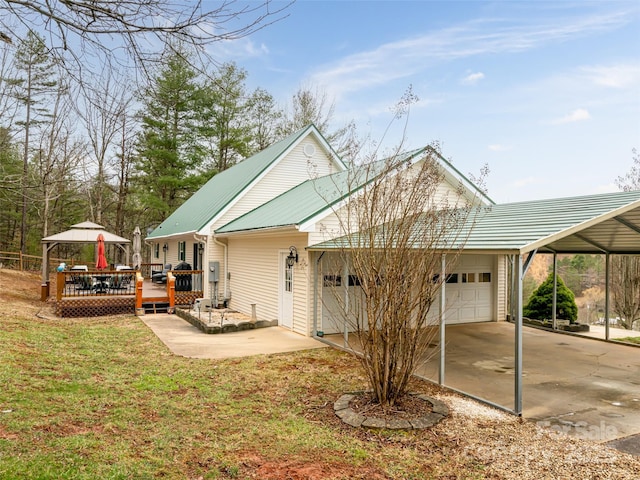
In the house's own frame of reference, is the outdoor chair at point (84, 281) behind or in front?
behind

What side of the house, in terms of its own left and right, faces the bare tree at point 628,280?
left

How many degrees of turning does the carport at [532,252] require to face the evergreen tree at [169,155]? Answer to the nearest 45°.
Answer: approximately 180°

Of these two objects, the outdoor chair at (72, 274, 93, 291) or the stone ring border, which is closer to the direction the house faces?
the stone ring border

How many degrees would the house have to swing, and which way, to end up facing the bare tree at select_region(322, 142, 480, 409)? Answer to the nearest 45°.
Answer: approximately 45° to its right

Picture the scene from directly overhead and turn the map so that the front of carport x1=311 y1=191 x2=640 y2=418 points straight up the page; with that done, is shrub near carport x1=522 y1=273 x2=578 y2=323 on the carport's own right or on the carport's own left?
on the carport's own left

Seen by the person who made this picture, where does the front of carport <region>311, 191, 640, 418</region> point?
facing the viewer and to the right of the viewer

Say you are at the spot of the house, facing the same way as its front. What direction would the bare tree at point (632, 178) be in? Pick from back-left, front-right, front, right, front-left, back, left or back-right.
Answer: left

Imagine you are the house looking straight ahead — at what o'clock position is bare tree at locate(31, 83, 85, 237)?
The bare tree is roughly at 4 o'clock from the house.

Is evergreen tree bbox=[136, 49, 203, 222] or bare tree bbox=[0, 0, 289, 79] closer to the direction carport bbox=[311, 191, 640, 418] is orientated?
the bare tree
